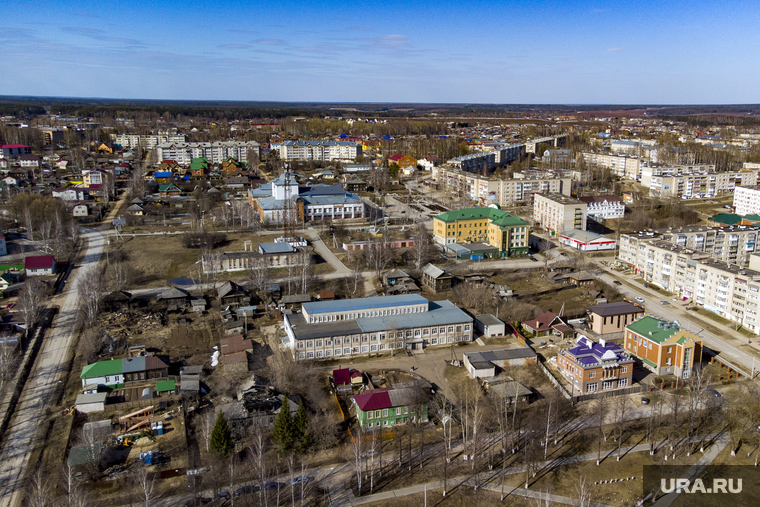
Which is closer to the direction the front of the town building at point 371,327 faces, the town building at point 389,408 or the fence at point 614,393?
the town building

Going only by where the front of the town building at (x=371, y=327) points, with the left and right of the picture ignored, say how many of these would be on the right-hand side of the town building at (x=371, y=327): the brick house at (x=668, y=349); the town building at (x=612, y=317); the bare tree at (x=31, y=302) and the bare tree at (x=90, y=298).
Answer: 2

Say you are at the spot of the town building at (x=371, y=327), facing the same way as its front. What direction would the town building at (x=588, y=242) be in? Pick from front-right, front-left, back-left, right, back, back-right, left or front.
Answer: back-left

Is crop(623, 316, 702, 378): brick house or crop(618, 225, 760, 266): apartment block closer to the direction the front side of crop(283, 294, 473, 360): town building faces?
the brick house

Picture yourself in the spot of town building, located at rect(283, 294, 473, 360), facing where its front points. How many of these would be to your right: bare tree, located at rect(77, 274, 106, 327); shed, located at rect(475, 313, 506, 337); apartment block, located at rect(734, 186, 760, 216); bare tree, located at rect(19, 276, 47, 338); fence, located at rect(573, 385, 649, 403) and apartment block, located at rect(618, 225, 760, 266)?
2

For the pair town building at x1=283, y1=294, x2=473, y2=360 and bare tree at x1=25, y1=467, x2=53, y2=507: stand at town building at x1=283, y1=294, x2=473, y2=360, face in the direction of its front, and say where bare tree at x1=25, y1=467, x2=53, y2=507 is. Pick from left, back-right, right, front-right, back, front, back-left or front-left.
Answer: front-right

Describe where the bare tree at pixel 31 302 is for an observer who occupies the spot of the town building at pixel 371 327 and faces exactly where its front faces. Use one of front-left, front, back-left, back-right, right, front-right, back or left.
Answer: right

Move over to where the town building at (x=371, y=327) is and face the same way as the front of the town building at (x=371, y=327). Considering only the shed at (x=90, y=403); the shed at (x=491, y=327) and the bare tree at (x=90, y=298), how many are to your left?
1

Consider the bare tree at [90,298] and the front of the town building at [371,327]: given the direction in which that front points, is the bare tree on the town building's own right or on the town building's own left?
on the town building's own right

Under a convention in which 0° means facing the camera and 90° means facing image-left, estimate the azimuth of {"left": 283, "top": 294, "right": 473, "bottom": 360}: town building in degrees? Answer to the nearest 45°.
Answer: approximately 0°

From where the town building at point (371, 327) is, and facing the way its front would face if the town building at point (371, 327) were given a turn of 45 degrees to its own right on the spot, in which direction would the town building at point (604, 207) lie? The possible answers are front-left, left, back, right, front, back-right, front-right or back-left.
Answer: back

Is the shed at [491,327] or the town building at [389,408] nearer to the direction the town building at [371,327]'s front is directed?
the town building

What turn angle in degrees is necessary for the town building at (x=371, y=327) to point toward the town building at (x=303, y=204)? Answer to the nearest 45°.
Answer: approximately 180°

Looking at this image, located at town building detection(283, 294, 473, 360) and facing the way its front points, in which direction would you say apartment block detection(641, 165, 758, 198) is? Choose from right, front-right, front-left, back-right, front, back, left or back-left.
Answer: back-left

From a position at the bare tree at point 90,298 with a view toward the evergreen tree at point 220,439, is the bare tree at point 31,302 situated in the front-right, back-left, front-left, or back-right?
back-right
